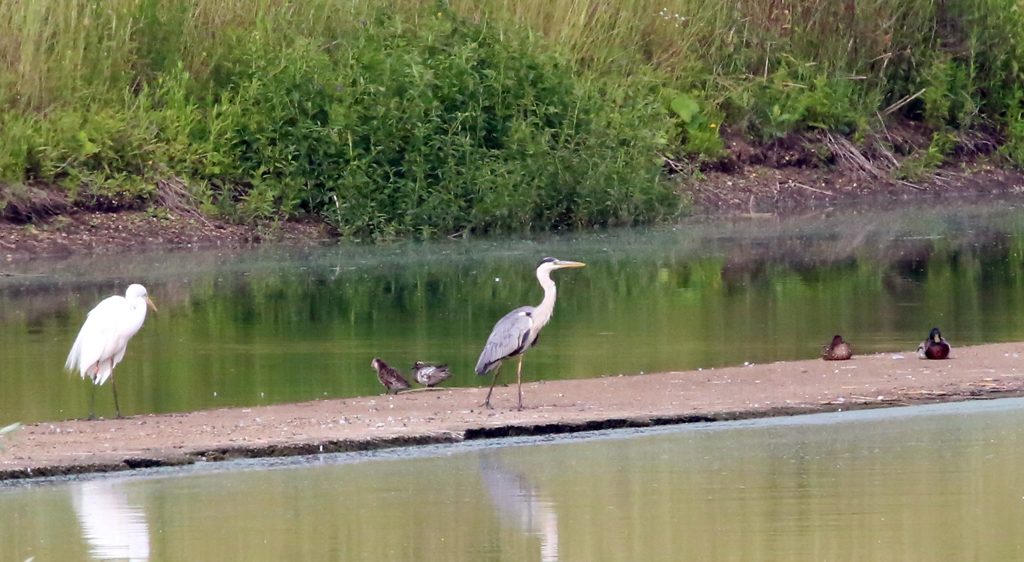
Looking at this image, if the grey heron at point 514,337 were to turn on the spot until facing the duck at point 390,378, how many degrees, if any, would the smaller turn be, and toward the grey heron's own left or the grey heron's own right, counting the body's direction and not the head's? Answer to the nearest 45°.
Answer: approximately 135° to the grey heron's own left

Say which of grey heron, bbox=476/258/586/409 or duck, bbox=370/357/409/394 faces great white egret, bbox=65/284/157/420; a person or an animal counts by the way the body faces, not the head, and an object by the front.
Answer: the duck

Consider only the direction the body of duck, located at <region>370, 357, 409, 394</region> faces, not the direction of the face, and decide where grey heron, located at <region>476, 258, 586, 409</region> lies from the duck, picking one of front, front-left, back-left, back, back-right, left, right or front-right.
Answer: back-left

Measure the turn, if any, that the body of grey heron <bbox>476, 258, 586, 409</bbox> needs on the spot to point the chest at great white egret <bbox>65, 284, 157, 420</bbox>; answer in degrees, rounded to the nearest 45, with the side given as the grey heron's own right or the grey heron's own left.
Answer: approximately 180°

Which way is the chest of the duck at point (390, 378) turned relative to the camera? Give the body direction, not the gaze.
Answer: to the viewer's left

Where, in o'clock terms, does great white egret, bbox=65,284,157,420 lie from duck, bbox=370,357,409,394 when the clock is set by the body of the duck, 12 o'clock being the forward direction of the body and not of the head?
The great white egret is roughly at 12 o'clock from the duck.

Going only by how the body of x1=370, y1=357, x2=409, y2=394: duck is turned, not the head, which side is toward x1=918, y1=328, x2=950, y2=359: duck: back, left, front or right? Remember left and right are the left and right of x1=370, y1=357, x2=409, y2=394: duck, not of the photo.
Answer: back

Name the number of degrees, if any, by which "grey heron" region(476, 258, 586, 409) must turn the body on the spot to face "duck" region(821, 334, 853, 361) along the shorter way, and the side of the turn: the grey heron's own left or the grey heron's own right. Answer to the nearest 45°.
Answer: approximately 45° to the grey heron's own left

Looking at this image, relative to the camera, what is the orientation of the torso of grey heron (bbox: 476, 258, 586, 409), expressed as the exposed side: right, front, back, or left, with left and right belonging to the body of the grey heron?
right

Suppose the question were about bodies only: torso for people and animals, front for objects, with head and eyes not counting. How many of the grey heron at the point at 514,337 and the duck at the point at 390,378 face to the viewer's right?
1

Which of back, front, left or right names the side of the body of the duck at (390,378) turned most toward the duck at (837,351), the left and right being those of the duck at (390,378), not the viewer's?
back
